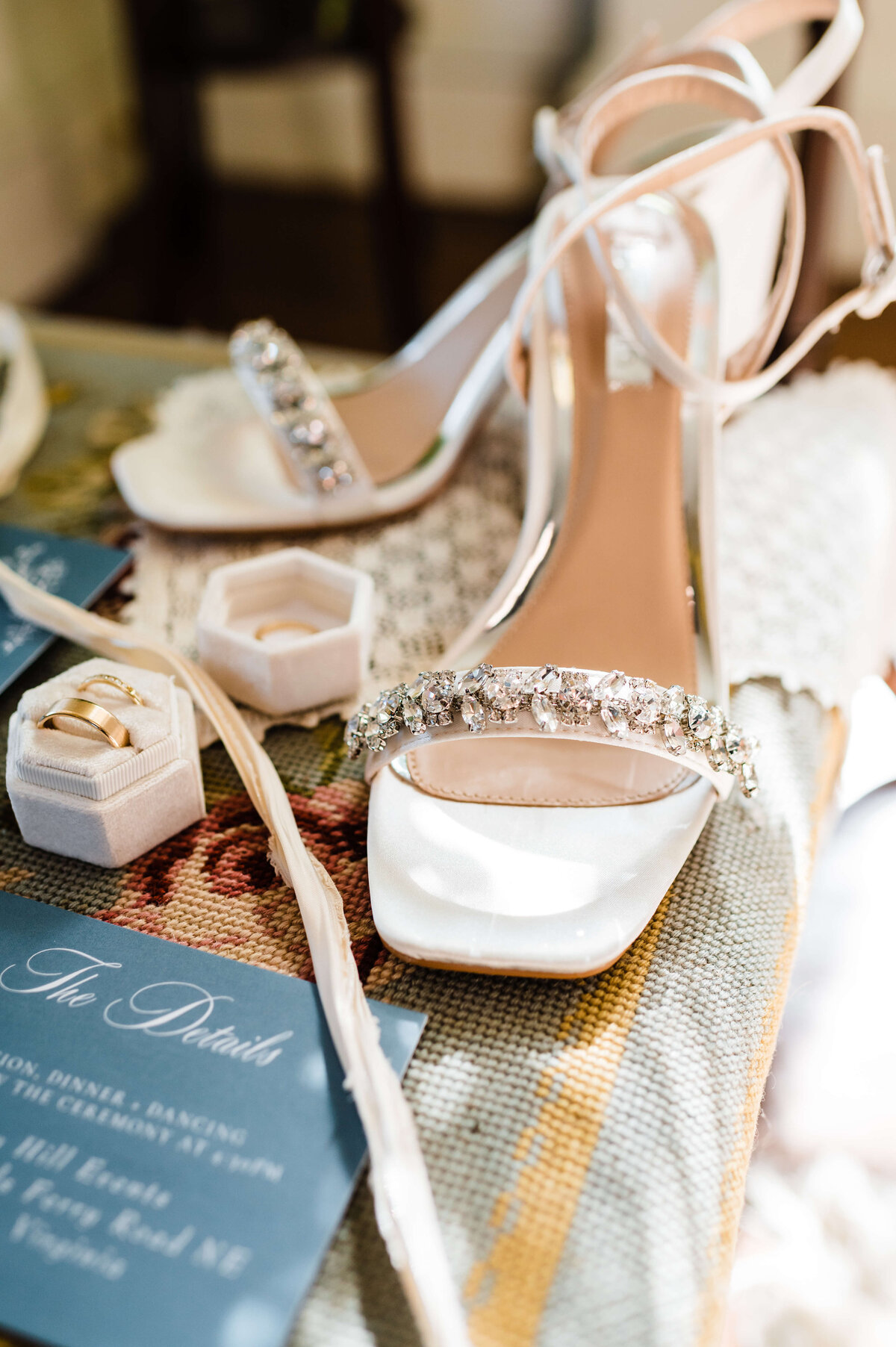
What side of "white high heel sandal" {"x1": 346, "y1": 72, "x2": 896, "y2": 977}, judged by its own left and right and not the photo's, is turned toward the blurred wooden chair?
back

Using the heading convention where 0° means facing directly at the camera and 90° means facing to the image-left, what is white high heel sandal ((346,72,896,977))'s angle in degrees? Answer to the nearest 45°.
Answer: approximately 0°

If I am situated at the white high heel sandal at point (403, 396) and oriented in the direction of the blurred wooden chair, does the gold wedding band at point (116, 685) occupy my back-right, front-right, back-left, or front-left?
back-left
